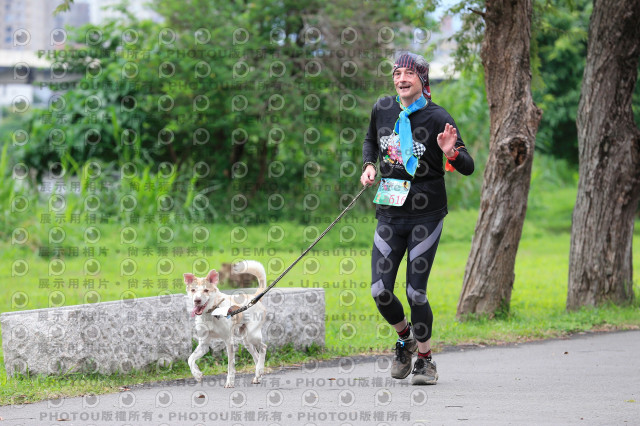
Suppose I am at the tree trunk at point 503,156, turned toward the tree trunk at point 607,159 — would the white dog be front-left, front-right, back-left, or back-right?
back-right

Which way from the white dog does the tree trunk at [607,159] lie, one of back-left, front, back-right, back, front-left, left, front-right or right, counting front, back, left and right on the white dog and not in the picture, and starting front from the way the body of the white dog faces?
back

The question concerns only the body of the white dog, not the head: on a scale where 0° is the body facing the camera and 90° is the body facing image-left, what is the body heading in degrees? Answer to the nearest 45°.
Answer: approximately 45°

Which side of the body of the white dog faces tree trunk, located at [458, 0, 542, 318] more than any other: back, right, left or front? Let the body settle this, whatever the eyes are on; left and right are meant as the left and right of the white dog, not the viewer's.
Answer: back
